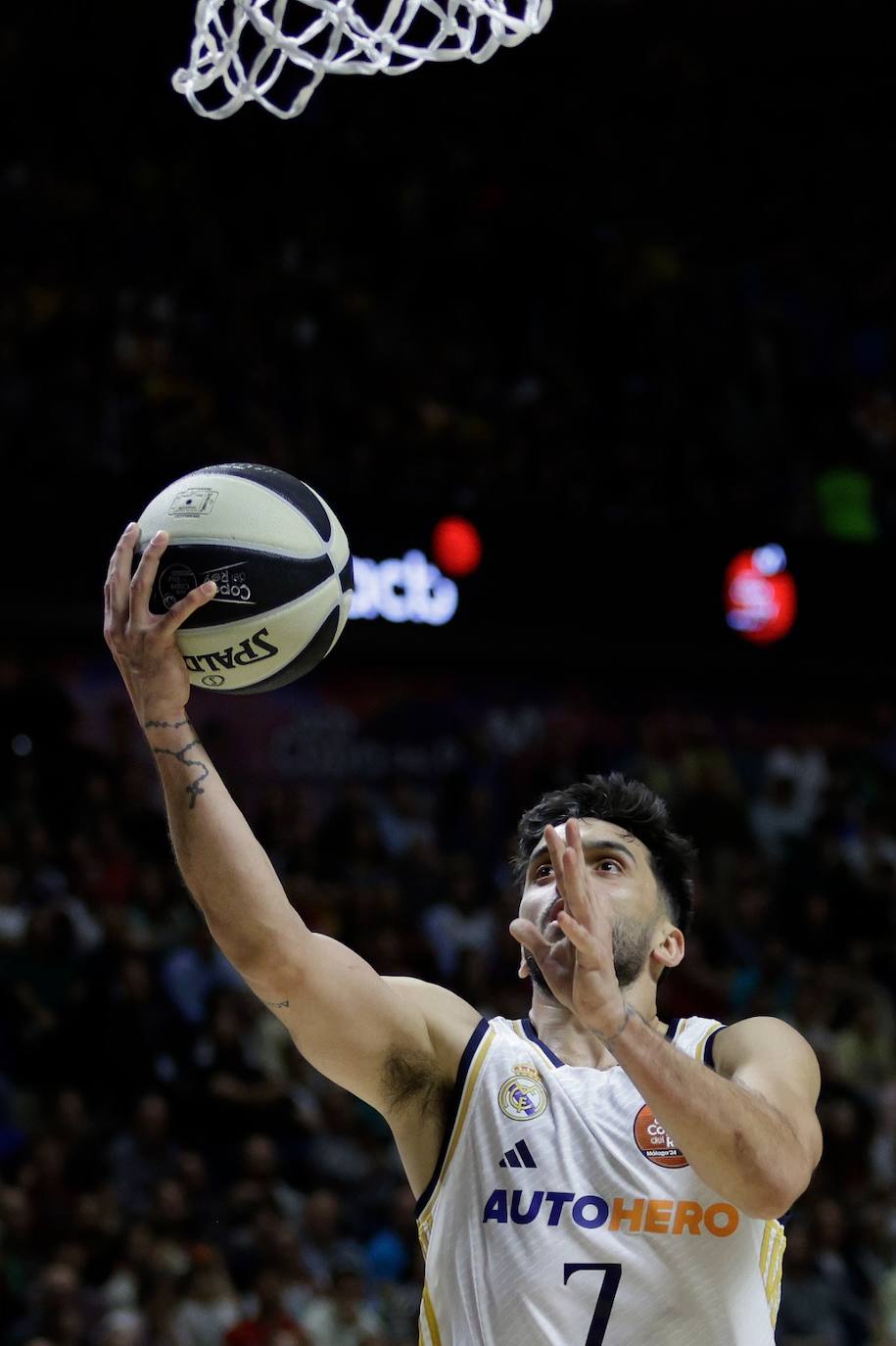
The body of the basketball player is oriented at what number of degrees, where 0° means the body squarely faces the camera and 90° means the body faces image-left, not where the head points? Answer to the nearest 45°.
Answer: approximately 0°

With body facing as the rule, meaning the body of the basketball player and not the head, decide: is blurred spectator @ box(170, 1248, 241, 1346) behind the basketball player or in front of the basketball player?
behind

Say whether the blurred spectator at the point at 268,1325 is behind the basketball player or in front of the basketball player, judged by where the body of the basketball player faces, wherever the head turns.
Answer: behind

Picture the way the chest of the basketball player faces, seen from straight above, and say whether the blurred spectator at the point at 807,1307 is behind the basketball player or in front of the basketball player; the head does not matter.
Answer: behind

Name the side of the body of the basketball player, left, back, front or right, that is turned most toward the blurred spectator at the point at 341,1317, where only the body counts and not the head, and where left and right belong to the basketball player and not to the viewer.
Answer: back

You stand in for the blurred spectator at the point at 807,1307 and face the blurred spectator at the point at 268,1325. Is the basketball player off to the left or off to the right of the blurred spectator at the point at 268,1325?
left
